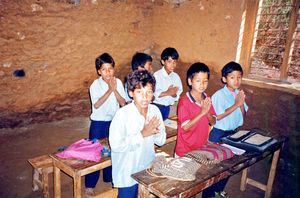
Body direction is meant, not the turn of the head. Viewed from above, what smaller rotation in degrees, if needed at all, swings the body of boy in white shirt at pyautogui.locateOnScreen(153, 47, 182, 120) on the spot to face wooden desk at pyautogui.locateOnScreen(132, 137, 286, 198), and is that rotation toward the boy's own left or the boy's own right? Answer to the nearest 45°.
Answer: approximately 45° to the boy's own right

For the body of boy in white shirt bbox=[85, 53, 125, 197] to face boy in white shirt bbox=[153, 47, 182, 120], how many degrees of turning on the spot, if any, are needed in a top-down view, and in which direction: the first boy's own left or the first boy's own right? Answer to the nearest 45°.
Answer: approximately 90° to the first boy's own left

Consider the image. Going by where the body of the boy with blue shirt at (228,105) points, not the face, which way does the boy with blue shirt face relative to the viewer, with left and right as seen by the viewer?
facing the viewer and to the right of the viewer

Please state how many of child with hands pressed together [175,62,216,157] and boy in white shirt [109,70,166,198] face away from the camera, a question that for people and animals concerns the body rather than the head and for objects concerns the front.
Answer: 0

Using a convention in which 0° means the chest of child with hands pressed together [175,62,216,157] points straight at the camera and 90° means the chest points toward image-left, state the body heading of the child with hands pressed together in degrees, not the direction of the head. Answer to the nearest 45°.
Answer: approximately 315°

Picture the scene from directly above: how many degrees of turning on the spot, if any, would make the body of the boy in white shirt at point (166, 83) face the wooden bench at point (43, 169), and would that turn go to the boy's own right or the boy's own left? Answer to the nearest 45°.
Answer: approximately 90° to the boy's own right

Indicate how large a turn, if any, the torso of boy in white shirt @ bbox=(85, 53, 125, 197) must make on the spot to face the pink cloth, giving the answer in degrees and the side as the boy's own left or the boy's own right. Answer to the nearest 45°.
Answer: approximately 45° to the boy's own right

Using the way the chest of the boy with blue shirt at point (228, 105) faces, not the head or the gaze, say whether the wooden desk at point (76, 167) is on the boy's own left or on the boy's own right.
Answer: on the boy's own right
